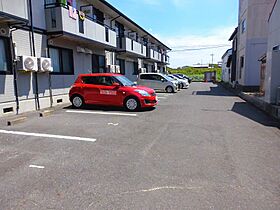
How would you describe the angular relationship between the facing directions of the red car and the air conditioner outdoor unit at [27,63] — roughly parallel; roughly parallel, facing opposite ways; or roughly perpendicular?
roughly parallel

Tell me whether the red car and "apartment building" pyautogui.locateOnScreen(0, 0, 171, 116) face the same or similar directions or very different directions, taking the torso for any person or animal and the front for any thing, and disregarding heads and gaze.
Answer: same or similar directions

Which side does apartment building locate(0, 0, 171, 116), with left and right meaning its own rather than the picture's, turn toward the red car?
front

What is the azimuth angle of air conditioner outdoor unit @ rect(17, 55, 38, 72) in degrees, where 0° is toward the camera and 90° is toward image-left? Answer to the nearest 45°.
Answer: approximately 315°

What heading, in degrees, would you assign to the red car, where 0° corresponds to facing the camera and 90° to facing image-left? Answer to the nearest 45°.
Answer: approximately 315°

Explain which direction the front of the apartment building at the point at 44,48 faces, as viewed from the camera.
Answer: facing the viewer and to the right of the viewer

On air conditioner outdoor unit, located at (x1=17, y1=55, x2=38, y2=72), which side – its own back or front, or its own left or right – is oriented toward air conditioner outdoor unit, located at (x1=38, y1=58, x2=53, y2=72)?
left

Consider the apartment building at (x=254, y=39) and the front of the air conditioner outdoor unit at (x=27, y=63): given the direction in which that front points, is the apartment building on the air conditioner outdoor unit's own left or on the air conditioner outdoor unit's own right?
on the air conditioner outdoor unit's own left

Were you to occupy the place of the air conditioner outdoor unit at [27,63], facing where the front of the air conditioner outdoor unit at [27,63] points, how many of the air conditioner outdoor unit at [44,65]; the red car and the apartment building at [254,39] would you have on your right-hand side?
0

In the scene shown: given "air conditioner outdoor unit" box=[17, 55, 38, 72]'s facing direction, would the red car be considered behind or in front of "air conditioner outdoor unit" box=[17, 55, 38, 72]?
in front

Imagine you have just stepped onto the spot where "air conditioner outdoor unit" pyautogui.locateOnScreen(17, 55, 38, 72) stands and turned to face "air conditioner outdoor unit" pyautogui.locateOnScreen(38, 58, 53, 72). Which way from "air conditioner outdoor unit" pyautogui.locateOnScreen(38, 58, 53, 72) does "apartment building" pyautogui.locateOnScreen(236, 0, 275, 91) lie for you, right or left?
right

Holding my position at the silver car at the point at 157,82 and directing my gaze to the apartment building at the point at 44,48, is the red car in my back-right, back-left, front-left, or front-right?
front-left

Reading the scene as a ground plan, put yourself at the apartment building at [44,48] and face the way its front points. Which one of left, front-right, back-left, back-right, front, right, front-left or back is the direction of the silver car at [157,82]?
left
